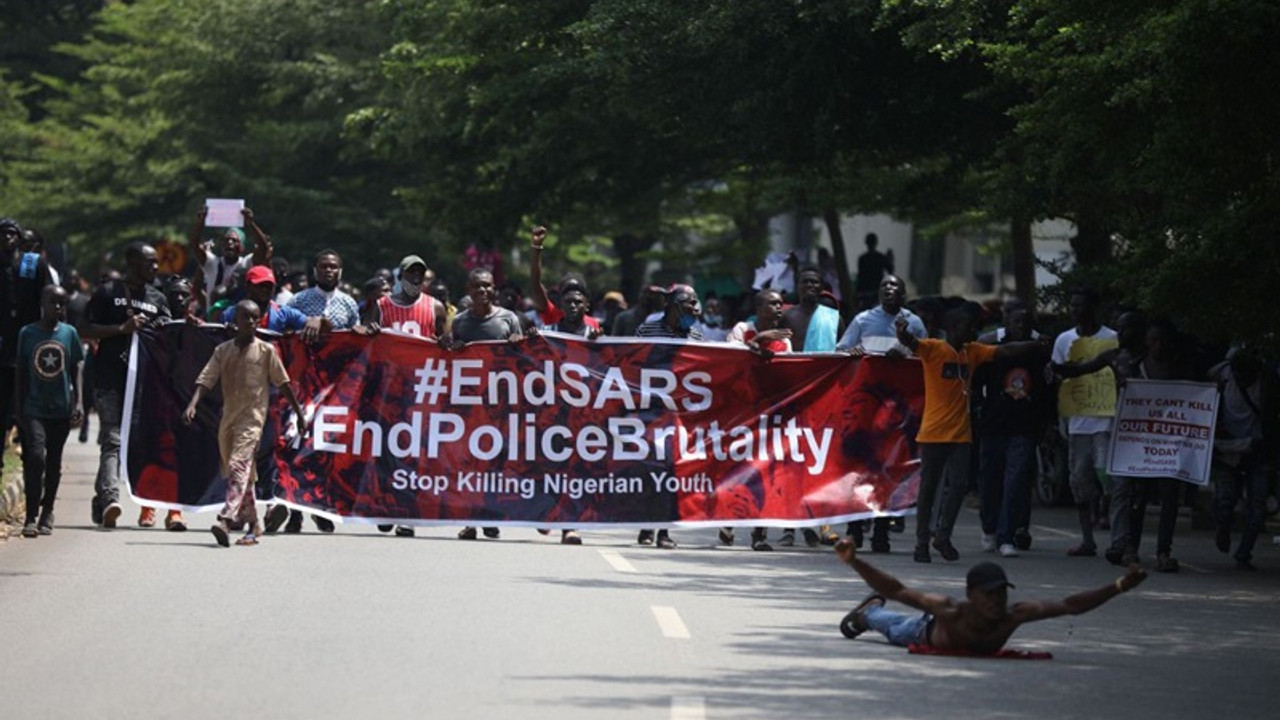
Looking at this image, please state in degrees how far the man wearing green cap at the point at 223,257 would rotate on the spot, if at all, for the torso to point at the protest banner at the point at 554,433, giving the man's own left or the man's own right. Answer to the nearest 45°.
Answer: approximately 45° to the man's own left

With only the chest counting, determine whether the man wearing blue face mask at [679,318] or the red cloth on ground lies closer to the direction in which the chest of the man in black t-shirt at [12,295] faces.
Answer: the red cloth on ground

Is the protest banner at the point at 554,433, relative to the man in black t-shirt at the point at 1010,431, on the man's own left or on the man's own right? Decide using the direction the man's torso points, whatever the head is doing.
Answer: on the man's own right

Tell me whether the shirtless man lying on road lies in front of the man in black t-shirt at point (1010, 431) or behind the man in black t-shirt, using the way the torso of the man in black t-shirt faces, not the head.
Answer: in front

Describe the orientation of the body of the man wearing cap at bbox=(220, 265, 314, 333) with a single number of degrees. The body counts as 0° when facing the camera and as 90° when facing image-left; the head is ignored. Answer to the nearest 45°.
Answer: approximately 0°

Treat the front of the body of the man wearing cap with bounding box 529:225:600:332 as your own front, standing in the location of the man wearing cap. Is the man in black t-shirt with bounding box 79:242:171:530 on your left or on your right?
on your right

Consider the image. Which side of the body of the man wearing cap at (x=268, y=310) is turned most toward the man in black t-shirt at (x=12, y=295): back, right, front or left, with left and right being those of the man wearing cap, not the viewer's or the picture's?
right

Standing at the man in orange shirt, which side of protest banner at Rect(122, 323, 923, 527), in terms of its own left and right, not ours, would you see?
left

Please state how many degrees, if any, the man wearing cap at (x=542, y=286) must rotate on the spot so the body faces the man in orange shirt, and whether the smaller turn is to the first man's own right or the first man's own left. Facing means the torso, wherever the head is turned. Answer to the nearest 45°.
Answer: approximately 45° to the first man's own left
